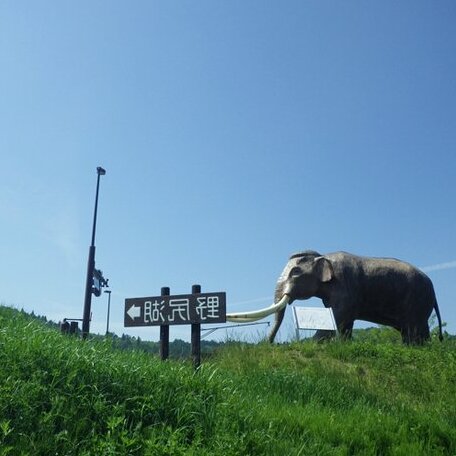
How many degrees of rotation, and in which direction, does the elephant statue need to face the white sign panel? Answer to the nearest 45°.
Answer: approximately 45° to its left

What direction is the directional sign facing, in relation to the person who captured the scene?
facing the viewer

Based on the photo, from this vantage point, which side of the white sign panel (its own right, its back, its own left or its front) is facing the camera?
front

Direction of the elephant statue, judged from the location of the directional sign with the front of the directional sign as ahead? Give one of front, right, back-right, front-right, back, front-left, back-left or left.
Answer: back-left

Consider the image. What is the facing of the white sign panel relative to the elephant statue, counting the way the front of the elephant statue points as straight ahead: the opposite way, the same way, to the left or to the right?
to the left

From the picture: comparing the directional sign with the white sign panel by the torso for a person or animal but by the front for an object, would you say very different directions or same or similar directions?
same or similar directions

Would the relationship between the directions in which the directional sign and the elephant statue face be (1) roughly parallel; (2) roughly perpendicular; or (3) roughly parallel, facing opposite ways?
roughly perpendicular

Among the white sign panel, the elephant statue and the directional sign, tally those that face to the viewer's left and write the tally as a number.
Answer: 1

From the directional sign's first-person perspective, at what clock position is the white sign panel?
The white sign panel is roughly at 7 o'clock from the directional sign.

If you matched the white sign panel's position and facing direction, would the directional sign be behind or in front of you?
in front

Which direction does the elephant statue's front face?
to the viewer's left
